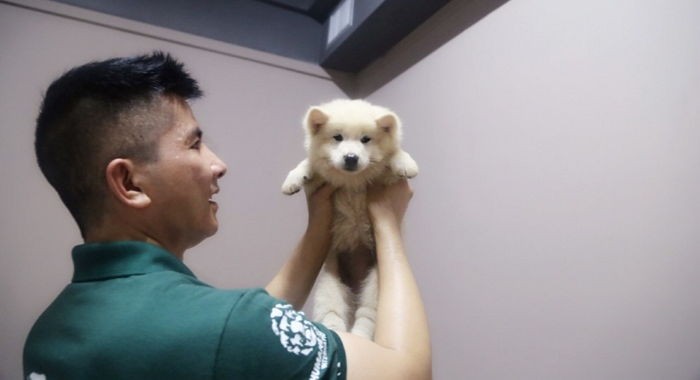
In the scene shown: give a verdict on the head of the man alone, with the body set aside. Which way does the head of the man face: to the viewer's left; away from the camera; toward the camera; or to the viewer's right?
to the viewer's right

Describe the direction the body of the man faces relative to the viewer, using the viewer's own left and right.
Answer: facing away from the viewer and to the right of the viewer
